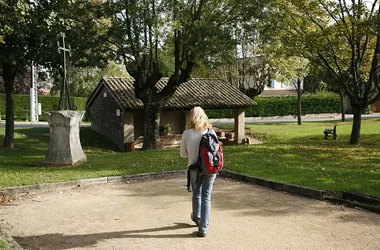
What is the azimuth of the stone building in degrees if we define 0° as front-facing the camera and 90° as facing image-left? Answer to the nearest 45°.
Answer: approximately 315°

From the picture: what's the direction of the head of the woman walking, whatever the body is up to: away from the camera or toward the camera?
away from the camera

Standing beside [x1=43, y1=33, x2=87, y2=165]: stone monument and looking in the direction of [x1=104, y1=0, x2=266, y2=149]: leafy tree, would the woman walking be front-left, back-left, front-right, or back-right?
back-right

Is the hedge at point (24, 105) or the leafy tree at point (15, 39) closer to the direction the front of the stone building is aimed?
the leafy tree

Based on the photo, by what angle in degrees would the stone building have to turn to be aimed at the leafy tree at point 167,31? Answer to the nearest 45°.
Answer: approximately 45° to its right

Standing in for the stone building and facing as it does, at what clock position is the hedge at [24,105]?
The hedge is roughly at 6 o'clock from the stone building.
